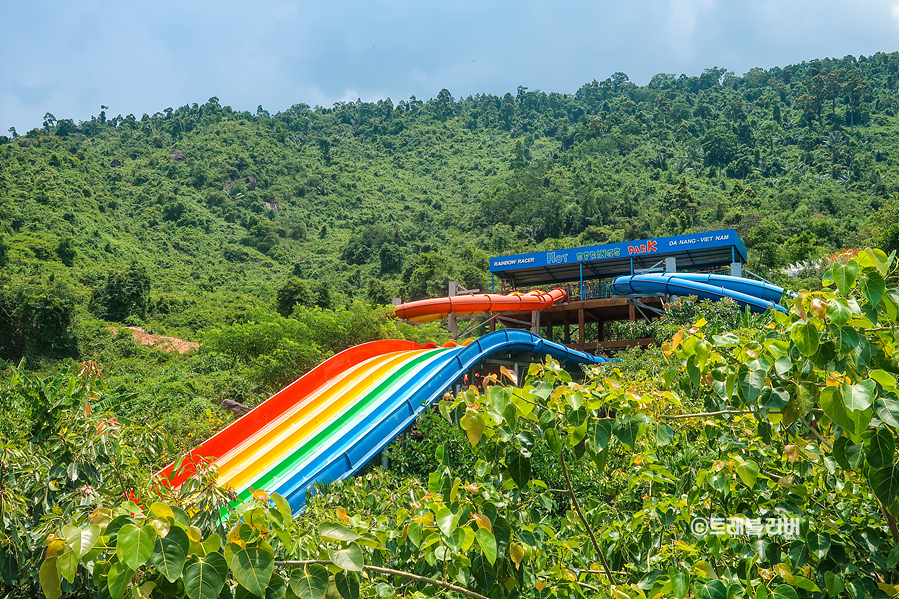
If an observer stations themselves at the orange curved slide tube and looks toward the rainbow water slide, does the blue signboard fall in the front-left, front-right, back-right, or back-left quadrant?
back-left

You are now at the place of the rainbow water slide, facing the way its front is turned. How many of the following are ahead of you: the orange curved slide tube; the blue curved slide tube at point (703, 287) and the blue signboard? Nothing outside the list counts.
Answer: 0

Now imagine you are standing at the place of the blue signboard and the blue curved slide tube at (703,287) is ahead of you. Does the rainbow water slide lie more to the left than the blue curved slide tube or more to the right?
right

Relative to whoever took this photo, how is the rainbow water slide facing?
facing the viewer and to the left of the viewer

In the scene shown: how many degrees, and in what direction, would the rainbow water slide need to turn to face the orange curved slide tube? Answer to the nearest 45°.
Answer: approximately 180°

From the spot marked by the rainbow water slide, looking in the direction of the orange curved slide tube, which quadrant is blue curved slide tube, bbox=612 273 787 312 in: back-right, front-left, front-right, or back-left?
front-right

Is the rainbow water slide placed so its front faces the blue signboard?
no

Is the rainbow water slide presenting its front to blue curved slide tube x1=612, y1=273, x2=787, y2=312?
no
